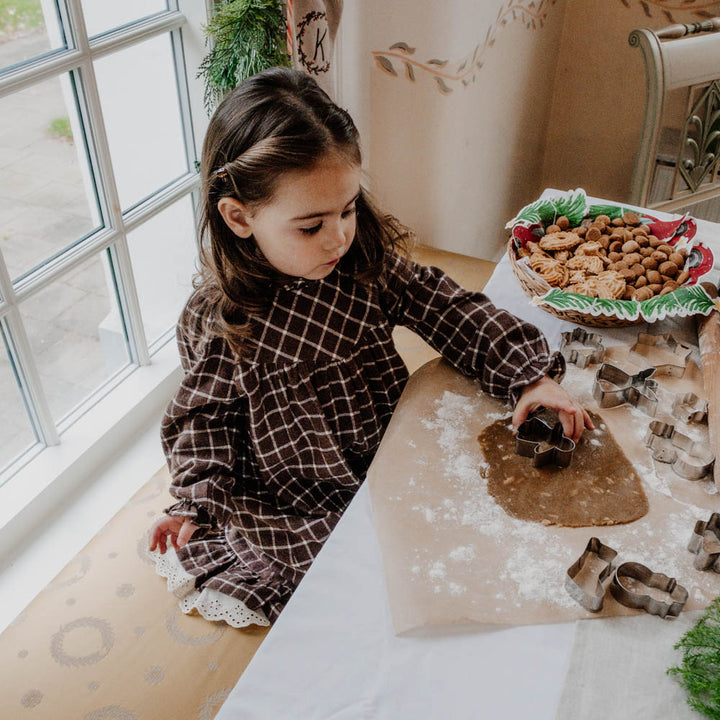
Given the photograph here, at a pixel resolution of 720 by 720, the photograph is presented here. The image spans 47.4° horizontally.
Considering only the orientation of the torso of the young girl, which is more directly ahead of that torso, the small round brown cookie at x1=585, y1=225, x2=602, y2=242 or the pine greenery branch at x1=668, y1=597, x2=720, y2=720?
the pine greenery branch

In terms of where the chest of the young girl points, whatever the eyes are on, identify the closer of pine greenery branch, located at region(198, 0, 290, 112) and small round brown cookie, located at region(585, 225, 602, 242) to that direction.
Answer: the small round brown cookie

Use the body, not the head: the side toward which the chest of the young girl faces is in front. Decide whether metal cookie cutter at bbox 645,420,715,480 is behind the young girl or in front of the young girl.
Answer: in front

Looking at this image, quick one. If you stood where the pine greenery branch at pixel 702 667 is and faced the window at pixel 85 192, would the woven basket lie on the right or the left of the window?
right

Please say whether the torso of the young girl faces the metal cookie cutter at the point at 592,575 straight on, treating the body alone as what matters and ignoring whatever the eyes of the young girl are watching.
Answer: yes

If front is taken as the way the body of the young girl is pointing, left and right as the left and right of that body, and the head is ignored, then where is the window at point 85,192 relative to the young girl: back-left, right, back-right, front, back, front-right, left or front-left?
back

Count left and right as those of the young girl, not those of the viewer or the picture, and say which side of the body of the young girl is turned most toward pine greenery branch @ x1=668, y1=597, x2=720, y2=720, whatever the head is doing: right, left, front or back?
front

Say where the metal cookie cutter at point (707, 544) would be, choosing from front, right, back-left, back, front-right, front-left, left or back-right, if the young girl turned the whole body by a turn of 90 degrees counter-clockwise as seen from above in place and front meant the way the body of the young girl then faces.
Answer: right

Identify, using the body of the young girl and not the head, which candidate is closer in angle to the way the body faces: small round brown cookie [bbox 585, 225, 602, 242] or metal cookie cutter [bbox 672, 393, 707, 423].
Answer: the metal cookie cutter

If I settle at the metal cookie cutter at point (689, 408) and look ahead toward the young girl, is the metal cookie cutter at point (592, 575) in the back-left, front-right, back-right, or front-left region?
front-left

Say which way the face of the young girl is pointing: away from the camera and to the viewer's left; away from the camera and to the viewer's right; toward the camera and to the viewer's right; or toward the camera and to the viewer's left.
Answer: toward the camera and to the viewer's right

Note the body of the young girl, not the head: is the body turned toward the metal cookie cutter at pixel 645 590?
yes
